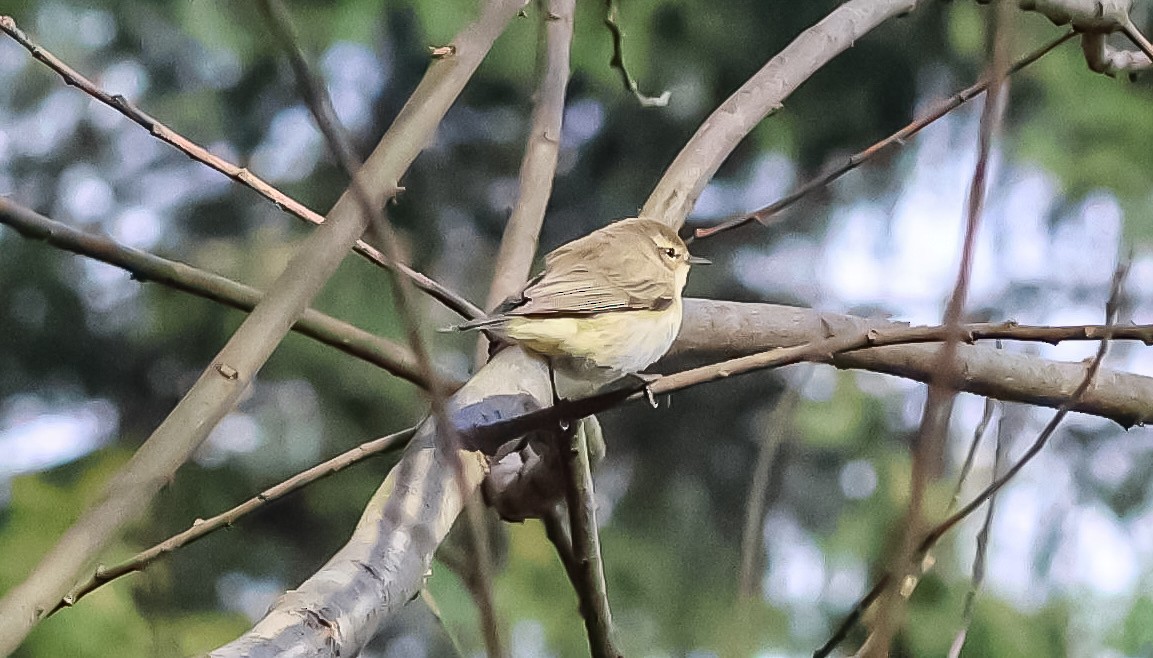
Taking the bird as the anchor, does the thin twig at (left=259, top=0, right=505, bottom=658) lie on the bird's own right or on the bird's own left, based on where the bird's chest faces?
on the bird's own right

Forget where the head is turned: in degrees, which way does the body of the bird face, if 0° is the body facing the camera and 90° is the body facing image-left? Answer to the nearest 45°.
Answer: approximately 270°
